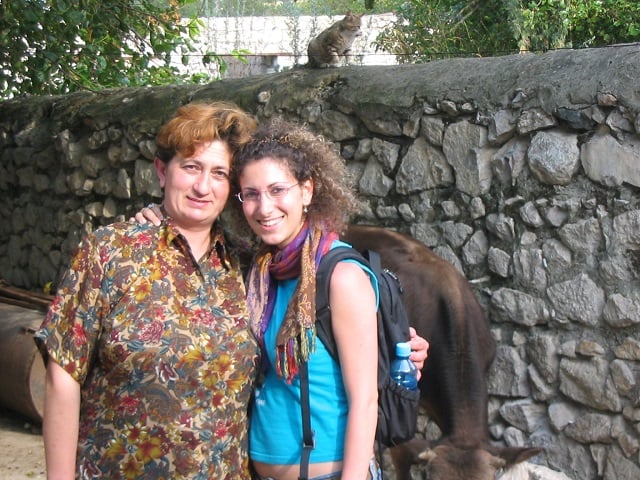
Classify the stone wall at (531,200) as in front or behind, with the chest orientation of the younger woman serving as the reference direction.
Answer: behind

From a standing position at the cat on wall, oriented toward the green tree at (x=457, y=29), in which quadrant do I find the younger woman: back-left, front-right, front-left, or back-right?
back-right

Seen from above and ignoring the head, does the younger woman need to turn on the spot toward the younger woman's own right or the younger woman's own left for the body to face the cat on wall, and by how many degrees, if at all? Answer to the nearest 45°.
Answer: approximately 135° to the younger woman's own right

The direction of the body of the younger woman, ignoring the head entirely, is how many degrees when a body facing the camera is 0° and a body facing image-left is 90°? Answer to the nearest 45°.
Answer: approximately 45°

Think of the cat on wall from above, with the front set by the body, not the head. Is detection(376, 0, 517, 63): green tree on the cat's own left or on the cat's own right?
on the cat's own left

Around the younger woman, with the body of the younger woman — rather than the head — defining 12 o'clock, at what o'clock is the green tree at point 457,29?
The green tree is roughly at 5 o'clock from the younger woman.

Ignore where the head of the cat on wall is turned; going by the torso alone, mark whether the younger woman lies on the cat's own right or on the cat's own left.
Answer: on the cat's own right
